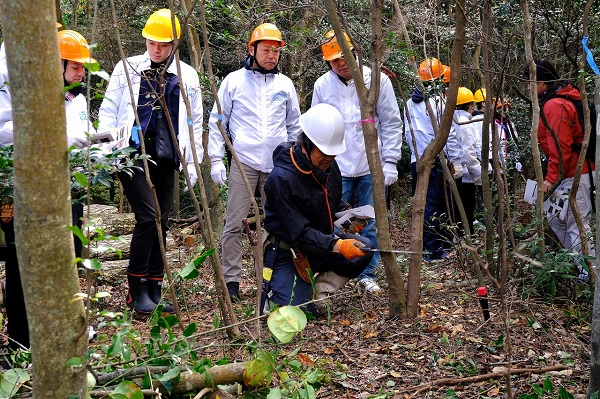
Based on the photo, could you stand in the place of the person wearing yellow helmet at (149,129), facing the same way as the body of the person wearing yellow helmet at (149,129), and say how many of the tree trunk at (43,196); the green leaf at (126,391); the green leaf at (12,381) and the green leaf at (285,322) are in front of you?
4

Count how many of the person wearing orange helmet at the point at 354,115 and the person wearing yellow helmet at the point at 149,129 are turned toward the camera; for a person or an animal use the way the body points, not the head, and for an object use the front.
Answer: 2

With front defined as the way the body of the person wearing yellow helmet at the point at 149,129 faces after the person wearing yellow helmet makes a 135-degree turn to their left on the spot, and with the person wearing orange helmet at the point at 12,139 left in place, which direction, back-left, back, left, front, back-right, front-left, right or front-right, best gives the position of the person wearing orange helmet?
back

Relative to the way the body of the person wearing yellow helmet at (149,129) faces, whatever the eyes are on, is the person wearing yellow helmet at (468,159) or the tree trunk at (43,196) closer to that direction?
the tree trunk

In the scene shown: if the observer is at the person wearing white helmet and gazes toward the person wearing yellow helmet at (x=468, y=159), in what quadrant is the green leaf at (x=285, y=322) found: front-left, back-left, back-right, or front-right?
back-right

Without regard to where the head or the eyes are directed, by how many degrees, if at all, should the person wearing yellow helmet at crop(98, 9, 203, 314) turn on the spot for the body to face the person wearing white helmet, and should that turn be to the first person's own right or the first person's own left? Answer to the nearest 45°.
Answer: approximately 45° to the first person's own left

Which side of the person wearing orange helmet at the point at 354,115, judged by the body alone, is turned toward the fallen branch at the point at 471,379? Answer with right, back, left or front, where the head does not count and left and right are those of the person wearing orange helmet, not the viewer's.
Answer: front

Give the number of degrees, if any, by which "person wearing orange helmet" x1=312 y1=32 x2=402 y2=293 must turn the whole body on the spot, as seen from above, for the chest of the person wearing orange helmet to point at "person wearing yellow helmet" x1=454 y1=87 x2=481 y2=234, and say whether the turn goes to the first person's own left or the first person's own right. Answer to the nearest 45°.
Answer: approximately 135° to the first person's own left

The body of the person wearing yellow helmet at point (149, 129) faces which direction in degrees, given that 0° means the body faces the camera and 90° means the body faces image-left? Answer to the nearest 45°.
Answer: approximately 0°

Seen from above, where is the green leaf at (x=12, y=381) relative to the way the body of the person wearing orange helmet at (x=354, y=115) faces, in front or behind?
in front

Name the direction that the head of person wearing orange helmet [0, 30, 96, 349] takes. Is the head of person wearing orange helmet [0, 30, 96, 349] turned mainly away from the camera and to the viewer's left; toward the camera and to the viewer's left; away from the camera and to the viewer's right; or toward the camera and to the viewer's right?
toward the camera and to the viewer's right

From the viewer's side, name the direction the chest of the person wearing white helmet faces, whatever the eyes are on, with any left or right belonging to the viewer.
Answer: facing the viewer and to the right of the viewer

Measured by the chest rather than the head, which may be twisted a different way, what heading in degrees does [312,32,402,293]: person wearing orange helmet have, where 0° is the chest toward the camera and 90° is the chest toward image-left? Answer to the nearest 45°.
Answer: approximately 0°
